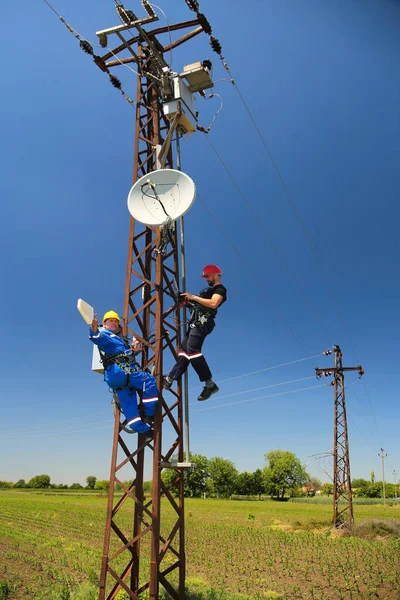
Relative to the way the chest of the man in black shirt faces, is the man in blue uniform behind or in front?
in front

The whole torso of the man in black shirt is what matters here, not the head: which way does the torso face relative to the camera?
to the viewer's left

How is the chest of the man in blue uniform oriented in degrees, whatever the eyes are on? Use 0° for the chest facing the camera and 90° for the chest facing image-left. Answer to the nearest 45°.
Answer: approximately 315°

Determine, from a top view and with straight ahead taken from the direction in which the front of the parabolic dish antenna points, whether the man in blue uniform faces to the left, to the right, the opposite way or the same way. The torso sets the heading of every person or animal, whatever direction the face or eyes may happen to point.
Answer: to the left

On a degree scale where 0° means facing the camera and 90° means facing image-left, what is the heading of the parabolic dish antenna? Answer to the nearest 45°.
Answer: approximately 45°

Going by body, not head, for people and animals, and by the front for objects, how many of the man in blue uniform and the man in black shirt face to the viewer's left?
1
